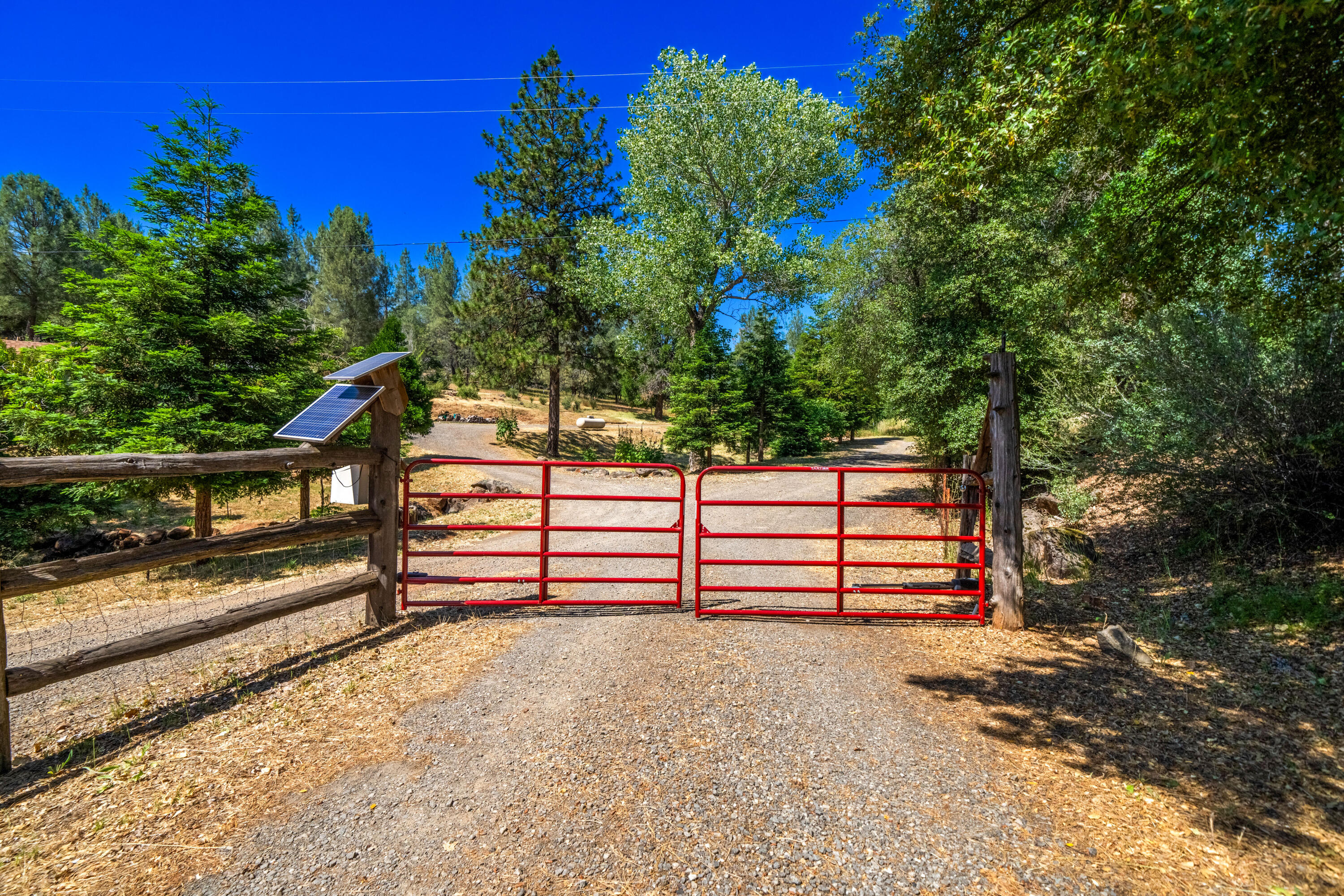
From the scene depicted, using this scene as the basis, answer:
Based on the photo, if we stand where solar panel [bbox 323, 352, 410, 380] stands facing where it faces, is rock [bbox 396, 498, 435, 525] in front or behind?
behind

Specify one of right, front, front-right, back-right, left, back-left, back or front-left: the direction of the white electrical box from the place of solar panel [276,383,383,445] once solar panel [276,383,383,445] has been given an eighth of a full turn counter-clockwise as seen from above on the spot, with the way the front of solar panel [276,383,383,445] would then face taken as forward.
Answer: back

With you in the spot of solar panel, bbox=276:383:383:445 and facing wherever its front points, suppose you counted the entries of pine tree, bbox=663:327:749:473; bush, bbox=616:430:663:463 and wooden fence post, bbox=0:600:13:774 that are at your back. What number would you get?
2

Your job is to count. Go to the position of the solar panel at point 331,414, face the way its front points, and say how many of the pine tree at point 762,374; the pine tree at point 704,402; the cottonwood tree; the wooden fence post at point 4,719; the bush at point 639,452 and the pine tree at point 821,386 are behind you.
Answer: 5

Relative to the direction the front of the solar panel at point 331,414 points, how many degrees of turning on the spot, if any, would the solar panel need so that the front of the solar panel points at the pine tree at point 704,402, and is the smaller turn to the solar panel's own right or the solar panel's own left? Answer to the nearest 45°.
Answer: approximately 180°

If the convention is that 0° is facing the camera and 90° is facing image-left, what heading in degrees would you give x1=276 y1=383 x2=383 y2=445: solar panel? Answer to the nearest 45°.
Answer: approximately 45°

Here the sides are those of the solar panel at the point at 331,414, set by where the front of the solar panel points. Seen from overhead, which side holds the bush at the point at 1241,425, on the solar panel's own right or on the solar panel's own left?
on the solar panel's own left

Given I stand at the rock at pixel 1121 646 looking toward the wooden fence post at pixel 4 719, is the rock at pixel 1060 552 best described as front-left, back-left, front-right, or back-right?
back-right

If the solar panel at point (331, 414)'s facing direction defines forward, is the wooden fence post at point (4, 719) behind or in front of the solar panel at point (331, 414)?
in front

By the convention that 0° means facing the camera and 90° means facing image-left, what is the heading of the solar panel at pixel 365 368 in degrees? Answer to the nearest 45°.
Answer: approximately 45°

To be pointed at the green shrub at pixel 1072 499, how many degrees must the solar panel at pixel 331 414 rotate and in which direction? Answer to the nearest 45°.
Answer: approximately 135° to its left

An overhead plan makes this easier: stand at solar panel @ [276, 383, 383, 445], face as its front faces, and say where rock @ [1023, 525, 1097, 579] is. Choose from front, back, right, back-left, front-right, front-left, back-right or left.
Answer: back-left
